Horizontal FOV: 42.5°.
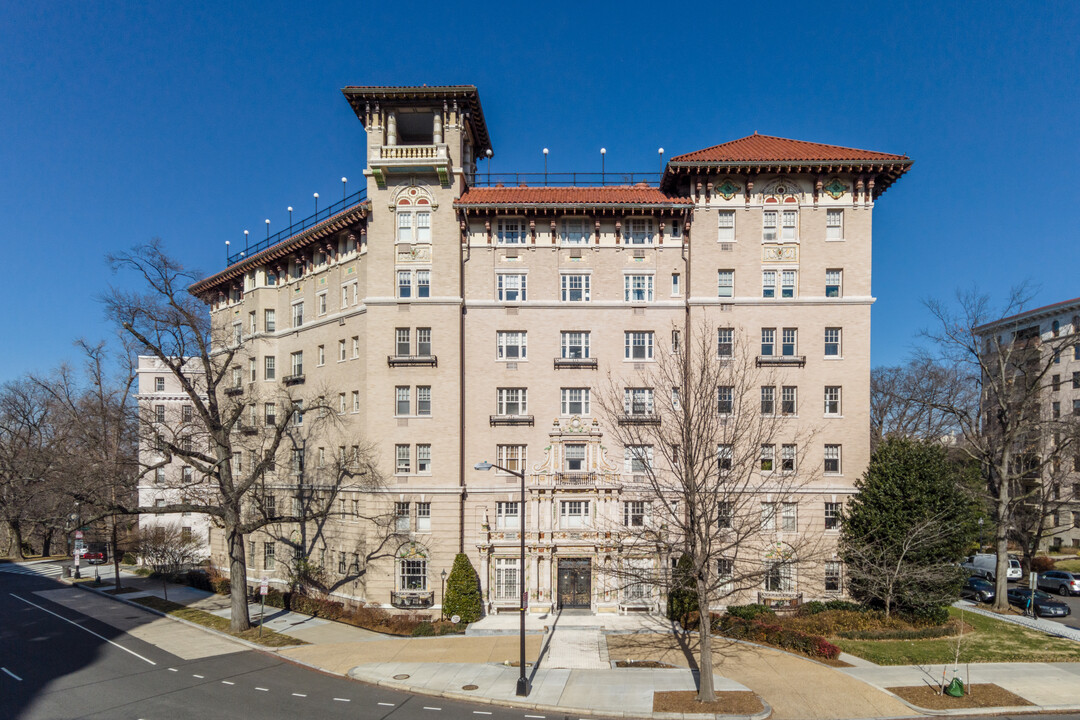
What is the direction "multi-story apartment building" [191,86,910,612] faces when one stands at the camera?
facing the viewer

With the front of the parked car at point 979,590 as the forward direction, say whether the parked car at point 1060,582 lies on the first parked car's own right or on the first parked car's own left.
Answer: on the first parked car's own left

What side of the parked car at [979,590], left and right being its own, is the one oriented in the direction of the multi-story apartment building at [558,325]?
right

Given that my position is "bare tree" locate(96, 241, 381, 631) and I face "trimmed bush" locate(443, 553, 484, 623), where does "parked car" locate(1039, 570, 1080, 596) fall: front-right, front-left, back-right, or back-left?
front-left

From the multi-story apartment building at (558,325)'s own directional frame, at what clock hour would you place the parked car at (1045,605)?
The parked car is roughly at 9 o'clock from the multi-story apartment building.

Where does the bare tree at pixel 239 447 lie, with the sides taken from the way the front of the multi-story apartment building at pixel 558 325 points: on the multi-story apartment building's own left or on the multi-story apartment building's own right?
on the multi-story apartment building's own right

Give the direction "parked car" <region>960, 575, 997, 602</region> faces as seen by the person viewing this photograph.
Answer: facing the viewer and to the right of the viewer
